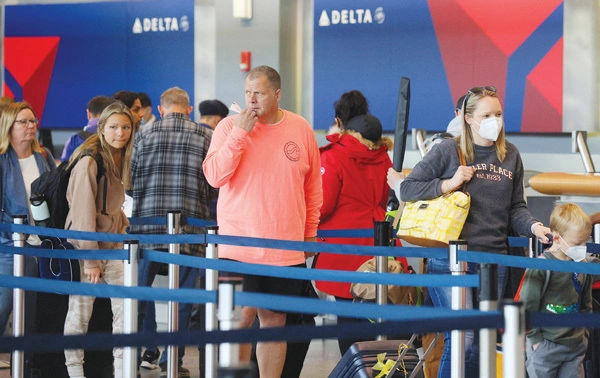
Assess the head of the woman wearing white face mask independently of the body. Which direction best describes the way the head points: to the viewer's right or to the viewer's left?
to the viewer's right

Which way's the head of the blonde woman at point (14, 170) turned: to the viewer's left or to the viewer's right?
to the viewer's right

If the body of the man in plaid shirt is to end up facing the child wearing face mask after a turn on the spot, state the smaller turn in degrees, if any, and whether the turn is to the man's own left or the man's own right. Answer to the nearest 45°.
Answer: approximately 135° to the man's own right

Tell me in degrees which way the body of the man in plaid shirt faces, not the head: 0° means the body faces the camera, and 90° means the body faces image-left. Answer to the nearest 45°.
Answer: approximately 180°

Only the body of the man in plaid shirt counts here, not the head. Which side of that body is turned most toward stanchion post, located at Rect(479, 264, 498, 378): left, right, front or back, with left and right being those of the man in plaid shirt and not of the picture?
back

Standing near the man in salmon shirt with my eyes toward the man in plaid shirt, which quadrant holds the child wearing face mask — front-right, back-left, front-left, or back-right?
back-right

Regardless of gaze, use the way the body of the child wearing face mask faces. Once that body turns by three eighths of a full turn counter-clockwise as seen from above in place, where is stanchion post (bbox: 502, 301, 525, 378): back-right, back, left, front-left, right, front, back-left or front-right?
back

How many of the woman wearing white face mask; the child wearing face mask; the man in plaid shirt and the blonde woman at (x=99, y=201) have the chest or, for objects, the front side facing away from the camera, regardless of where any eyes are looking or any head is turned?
1
